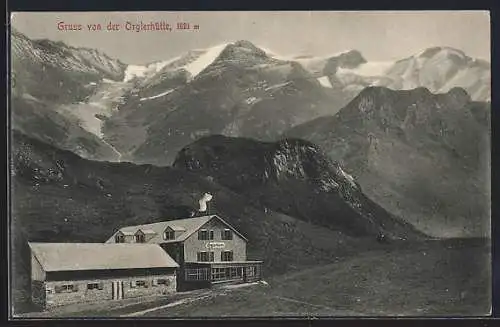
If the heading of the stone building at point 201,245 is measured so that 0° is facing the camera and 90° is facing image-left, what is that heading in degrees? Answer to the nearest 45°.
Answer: approximately 315°
